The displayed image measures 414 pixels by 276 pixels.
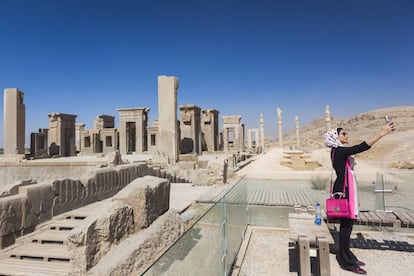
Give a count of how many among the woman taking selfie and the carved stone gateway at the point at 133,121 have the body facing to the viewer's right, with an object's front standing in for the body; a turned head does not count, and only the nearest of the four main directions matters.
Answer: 1

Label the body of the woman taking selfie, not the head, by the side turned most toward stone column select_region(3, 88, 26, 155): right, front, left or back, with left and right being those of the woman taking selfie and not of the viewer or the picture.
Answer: back

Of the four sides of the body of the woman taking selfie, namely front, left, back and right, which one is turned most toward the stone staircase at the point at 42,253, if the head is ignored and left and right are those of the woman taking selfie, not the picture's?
back

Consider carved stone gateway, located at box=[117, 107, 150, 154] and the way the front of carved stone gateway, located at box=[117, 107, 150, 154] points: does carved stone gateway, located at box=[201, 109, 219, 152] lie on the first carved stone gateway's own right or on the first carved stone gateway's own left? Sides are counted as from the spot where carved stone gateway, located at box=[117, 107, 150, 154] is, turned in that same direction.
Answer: on the first carved stone gateway's own left

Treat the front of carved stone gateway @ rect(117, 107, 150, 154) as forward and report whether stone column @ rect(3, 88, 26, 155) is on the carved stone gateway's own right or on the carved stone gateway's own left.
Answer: on the carved stone gateway's own right

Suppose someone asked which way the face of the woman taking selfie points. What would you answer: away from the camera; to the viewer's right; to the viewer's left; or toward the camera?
to the viewer's right

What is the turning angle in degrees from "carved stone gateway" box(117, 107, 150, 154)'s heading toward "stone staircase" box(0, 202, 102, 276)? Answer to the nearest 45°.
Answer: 0° — it already faces it

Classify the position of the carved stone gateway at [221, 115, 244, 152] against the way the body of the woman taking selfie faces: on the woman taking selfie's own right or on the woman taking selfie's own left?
on the woman taking selfie's own left

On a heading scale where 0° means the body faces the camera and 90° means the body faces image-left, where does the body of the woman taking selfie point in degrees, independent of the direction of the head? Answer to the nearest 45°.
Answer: approximately 270°

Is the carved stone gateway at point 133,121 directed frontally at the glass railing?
yes

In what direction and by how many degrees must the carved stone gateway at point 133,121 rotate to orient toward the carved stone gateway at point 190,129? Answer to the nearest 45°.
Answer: approximately 45° to its left

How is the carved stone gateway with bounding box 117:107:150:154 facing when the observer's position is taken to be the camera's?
facing the viewer

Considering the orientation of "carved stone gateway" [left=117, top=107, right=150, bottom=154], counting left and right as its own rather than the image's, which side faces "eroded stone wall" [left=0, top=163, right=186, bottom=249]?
front

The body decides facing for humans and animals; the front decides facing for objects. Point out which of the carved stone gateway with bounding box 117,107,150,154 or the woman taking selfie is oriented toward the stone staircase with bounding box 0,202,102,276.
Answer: the carved stone gateway

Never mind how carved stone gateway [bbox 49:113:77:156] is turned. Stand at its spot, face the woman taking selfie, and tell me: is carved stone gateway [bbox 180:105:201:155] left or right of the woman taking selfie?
left
